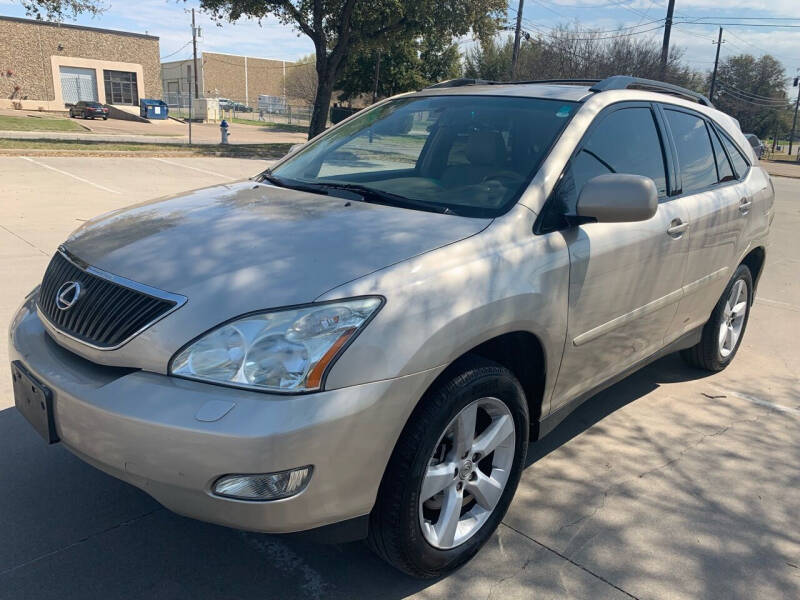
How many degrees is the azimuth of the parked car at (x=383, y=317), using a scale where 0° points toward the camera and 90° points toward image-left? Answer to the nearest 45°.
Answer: approximately 45°

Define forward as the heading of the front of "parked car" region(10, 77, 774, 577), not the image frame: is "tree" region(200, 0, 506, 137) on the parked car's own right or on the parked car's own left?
on the parked car's own right

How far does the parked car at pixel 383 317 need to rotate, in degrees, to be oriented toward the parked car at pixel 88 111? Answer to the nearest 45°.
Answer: approximately 90° to its right

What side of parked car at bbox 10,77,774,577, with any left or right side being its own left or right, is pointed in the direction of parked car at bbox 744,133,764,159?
back

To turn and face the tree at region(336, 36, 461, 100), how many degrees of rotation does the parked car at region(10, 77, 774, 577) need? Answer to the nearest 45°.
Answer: approximately 135° to its right
